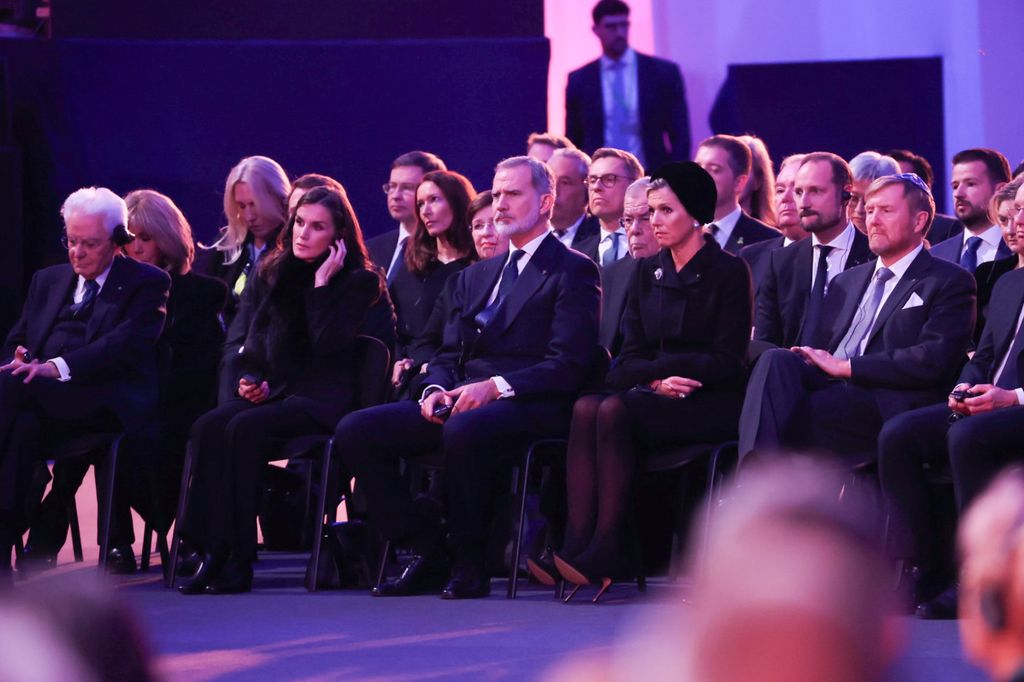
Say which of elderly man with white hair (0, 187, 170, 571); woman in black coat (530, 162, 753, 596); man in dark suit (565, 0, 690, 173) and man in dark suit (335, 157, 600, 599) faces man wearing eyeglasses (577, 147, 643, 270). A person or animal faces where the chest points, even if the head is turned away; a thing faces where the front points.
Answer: man in dark suit (565, 0, 690, 173)

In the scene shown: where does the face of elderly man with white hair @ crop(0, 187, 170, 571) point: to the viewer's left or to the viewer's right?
to the viewer's left

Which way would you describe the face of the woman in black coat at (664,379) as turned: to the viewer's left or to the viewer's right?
to the viewer's left

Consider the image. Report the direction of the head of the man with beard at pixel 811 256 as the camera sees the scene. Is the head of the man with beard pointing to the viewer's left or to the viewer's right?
to the viewer's left

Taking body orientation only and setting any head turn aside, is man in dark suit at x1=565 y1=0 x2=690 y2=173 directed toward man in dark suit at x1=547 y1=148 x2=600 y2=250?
yes

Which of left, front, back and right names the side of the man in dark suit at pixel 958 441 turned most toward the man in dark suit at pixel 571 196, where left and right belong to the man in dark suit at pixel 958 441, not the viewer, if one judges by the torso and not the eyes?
right

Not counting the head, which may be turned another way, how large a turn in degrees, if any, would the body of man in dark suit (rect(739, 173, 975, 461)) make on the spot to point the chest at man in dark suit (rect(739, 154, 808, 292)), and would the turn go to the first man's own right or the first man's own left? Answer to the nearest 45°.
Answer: approximately 135° to the first man's own right

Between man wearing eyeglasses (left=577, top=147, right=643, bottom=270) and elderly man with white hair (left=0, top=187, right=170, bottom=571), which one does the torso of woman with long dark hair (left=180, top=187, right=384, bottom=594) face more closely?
the elderly man with white hair

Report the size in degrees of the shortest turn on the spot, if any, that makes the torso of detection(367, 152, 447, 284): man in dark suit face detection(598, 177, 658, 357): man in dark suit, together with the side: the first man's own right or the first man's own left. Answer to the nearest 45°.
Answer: approximately 90° to the first man's own left

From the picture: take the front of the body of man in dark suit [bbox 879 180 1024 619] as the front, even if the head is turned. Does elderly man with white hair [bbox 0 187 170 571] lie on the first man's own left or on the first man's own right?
on the first man's own right

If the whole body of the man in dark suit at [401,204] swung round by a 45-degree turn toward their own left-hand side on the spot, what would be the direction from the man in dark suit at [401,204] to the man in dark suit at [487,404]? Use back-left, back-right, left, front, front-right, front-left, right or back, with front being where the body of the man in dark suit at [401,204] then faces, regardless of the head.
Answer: front

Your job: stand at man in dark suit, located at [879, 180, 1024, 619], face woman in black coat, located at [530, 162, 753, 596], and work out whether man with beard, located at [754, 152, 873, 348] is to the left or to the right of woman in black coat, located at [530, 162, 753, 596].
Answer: right

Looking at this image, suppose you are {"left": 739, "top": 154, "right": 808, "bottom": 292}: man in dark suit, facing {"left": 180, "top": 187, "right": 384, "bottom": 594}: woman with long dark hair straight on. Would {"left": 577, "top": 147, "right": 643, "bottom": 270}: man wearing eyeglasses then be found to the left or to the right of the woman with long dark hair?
right

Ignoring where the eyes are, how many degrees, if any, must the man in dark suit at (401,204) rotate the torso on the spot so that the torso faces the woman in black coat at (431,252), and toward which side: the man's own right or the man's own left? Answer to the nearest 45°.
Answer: approximately 45° to the man's own left

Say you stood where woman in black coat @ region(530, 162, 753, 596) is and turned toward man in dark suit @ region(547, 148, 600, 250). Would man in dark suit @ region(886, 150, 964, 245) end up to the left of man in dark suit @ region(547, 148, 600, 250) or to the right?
right
